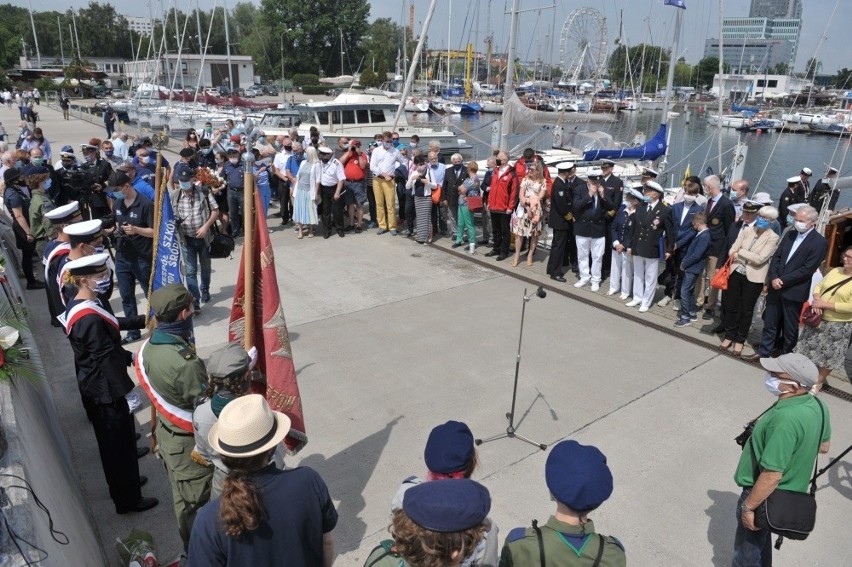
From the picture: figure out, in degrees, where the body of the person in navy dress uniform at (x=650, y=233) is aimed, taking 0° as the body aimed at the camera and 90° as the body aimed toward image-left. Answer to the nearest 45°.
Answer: approximately 45°

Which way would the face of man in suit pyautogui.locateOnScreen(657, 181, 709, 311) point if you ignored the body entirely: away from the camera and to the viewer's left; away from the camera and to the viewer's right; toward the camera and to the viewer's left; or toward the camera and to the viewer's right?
toward the camera and to the viewer's left

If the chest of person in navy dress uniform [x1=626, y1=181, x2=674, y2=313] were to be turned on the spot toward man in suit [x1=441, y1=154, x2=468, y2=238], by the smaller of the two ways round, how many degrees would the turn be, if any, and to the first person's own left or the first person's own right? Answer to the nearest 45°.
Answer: approximately 90° to the first person's own right

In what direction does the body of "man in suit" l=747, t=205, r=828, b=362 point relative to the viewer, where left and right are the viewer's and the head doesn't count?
facing the viewer and to the left of the viewer

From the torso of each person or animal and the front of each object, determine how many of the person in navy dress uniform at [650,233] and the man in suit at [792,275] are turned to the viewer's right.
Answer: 0

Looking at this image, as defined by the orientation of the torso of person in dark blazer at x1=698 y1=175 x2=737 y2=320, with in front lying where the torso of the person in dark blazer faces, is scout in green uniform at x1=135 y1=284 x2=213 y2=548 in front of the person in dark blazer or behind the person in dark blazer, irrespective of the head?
in front

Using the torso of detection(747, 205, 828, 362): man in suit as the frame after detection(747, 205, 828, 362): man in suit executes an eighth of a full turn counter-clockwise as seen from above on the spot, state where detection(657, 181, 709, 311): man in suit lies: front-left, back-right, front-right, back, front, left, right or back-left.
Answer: back-right

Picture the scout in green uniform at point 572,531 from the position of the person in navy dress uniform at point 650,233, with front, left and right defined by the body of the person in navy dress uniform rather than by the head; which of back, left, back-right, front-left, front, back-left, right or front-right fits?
front-left

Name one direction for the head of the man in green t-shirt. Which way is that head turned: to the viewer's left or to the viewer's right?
to the viewer's left

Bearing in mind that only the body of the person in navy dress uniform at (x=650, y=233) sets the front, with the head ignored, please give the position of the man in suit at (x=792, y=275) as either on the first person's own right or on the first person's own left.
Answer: on the first person's own left

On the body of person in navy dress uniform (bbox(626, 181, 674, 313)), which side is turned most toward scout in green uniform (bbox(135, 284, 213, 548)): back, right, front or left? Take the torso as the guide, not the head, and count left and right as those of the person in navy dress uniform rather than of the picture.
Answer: front

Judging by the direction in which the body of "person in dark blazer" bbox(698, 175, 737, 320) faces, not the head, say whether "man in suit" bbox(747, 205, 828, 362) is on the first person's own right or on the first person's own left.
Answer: on the first person's own left
